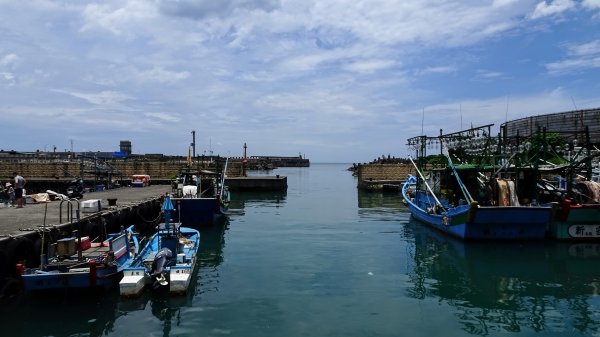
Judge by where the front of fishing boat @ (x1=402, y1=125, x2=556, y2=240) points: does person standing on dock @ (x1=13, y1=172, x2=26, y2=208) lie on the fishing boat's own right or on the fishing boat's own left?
on the fishing boat's own left

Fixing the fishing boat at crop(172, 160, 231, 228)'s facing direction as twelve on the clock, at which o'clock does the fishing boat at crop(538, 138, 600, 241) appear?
the fishing boat at crop(538, 138, 600, 241) is roughly at 4 o'clock from the fishing boat at crop(172, 160, 231, 228).

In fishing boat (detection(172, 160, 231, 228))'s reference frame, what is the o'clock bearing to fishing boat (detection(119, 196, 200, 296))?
fishing boat (detection(119, 196, 200, 296)) is roughly at 6 o'clock from fishing boat (detection(172, 160, 231, 228)).

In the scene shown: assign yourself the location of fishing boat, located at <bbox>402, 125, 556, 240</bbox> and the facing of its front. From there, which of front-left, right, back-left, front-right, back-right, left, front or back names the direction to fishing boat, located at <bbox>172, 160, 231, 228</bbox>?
front-left

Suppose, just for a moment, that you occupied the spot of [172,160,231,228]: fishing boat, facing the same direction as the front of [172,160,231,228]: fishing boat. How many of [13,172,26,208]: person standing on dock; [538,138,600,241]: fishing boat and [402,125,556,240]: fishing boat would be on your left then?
1

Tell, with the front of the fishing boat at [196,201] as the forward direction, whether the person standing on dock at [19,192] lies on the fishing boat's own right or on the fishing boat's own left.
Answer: on the fishing boat's own left

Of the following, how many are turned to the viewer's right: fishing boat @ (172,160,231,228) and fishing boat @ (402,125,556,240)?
0

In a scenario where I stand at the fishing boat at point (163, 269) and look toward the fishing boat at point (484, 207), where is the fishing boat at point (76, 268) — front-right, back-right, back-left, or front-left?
back-left

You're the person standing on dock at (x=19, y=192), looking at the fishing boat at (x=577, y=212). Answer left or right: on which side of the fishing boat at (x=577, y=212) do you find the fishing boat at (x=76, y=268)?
right

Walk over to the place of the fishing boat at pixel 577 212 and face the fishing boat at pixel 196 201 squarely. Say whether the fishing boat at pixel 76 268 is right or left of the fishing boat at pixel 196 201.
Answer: left

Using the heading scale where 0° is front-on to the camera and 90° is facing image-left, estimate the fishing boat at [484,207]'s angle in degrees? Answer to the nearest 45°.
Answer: approximately 135°

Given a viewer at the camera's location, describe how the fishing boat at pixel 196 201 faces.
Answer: facing away from the viewer
